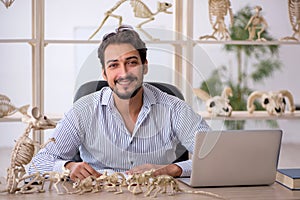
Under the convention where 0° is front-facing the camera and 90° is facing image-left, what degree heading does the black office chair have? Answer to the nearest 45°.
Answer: approximately 0°

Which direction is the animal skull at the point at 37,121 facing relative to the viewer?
to the viewer's right

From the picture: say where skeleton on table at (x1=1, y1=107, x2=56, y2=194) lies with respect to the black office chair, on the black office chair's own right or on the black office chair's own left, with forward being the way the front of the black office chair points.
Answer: on the black office chair's own right

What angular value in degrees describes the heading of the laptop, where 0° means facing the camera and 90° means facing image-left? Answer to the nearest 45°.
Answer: approximately 135°

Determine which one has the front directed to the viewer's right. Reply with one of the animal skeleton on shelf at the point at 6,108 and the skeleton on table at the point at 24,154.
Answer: the skeleton on table

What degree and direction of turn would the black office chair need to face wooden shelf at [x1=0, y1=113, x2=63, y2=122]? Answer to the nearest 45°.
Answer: approximately 135° to its right

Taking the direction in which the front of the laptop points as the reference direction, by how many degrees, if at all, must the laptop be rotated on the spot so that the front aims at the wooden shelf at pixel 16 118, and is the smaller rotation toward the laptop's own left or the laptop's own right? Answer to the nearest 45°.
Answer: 0° — it already faces it

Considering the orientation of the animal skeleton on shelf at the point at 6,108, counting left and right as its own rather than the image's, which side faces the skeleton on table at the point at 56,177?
left

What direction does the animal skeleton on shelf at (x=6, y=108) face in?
to the viewer's left

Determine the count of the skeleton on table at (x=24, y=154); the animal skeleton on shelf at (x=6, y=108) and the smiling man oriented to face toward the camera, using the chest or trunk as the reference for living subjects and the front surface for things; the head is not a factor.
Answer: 1

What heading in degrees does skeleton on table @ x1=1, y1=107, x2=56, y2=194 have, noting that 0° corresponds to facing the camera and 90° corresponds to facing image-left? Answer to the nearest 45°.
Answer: approximately 270°
